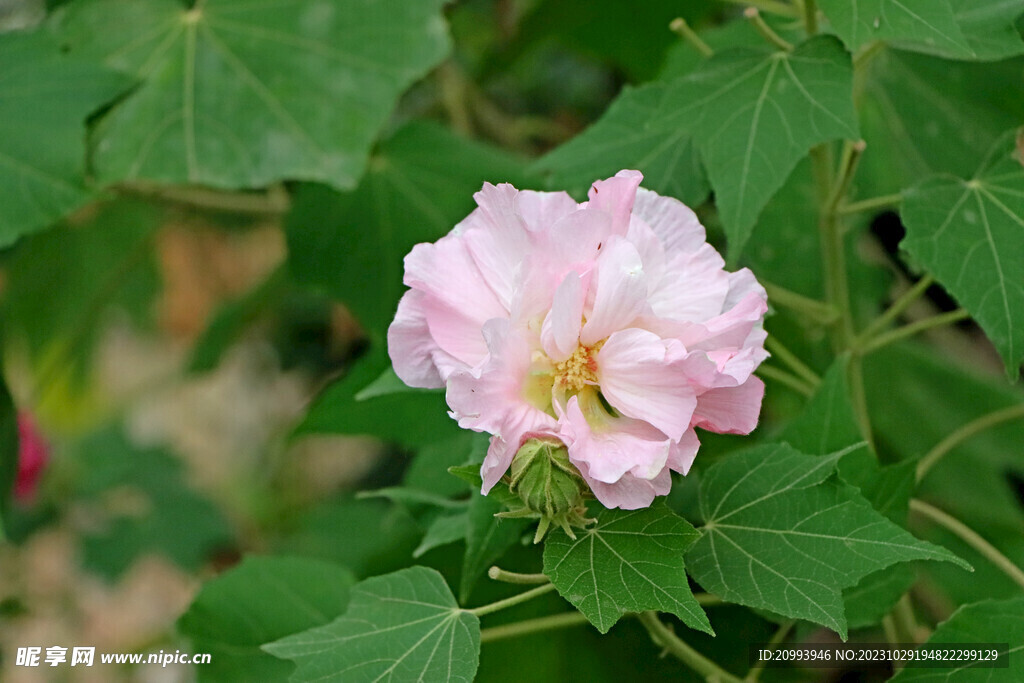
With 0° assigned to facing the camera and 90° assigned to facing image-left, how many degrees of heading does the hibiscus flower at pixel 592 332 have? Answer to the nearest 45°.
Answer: approximately 0°
